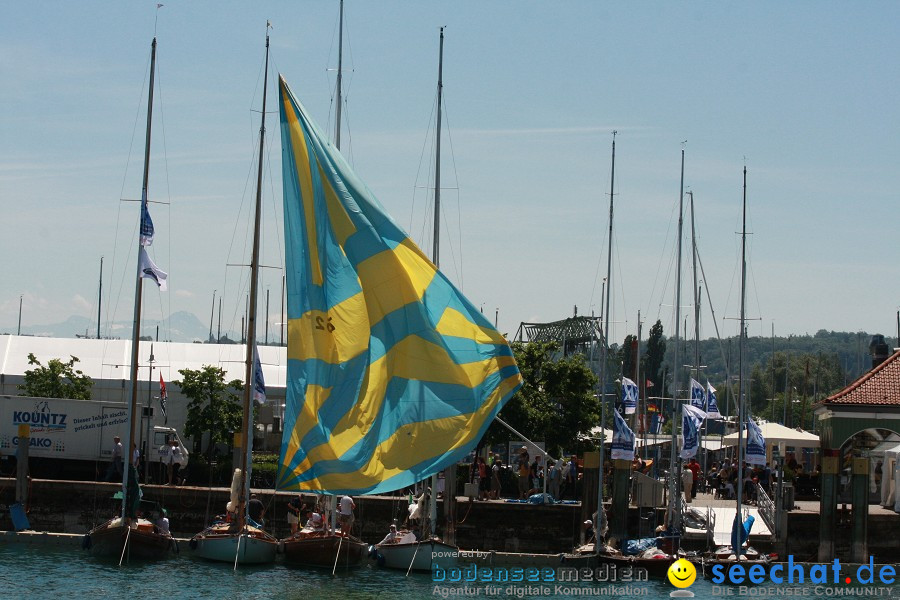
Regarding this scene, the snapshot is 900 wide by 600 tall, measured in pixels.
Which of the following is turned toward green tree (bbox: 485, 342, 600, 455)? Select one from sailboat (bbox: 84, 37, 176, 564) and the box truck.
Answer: the box truck

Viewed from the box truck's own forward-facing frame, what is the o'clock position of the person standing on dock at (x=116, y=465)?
The person standing on dock is roughly at 2 o'clock from the box truck.

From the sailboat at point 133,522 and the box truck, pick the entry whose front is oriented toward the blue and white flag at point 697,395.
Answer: the box truck

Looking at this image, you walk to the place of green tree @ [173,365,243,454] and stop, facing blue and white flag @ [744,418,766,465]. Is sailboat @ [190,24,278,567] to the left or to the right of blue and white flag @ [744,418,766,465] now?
right

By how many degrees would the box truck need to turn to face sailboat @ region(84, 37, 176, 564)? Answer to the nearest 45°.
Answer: approximately 90° to its right

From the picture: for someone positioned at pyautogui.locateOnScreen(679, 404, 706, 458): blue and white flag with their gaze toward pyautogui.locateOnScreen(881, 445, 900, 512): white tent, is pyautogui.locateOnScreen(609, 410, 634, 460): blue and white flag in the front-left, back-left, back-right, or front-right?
back-right

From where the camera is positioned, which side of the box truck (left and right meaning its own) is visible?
right

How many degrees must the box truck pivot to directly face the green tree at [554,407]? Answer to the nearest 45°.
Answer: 0° — it already faces it

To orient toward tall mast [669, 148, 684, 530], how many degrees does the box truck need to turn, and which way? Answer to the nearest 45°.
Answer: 0° — it already faces it

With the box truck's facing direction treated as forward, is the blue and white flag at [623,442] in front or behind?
in front

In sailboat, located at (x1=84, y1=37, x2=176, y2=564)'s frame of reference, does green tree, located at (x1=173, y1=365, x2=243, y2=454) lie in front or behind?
behind
